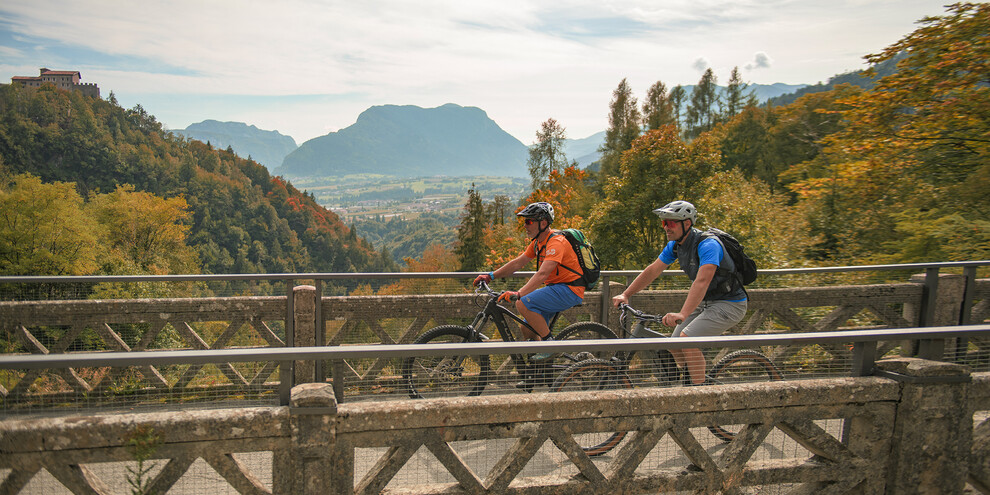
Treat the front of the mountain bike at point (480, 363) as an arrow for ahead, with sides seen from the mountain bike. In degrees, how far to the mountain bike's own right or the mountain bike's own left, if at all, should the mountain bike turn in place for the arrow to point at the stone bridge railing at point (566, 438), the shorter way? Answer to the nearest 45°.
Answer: approximately 90° to the mountain bike's own left

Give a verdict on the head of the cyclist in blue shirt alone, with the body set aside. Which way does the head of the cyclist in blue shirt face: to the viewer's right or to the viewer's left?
to the viewer's left

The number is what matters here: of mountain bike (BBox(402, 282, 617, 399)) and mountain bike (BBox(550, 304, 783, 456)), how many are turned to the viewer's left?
2

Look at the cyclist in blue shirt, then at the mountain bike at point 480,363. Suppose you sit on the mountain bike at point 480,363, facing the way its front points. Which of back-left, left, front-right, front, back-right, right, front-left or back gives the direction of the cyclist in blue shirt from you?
back

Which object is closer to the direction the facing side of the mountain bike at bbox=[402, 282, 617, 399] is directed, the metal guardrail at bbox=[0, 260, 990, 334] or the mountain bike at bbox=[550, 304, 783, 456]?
the metal guardrail

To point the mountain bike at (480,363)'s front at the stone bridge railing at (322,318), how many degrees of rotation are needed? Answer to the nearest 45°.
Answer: approximately 45° to its right

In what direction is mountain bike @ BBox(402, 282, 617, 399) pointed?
to the viewer's left

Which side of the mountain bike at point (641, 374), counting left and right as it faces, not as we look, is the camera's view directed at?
left
